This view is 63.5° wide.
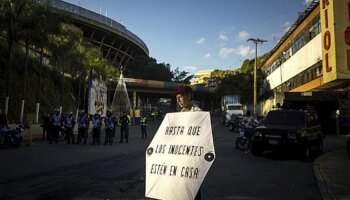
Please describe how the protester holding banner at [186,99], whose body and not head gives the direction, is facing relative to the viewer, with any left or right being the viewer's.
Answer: facing the viewer and to the left of the viewer

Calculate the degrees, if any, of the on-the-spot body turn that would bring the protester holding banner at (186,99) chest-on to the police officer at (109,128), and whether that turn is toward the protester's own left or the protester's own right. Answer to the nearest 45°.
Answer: approximately 135° to the protester's own right

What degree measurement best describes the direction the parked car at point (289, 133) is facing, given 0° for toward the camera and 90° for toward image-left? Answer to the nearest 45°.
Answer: approximately 45°

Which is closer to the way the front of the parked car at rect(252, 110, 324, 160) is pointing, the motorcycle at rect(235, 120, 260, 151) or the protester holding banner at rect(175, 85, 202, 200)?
the protester holding banner

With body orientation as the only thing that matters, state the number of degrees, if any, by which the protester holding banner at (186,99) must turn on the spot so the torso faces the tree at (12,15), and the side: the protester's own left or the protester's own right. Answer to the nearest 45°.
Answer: approximately 90° to the protester's own right

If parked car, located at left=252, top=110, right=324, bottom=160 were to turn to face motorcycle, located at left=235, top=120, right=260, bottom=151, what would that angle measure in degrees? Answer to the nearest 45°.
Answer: approximately 90° to its right

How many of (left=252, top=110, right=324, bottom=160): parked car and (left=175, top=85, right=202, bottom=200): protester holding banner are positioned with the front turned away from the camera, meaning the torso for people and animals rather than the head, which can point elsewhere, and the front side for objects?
0
